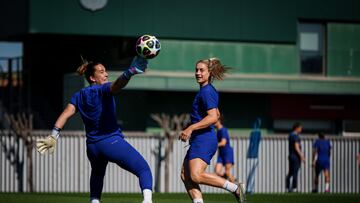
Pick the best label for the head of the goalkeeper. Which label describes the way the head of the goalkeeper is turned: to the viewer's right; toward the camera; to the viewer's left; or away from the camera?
to the viewer's right

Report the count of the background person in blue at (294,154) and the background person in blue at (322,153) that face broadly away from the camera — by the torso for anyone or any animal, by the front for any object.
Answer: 1
